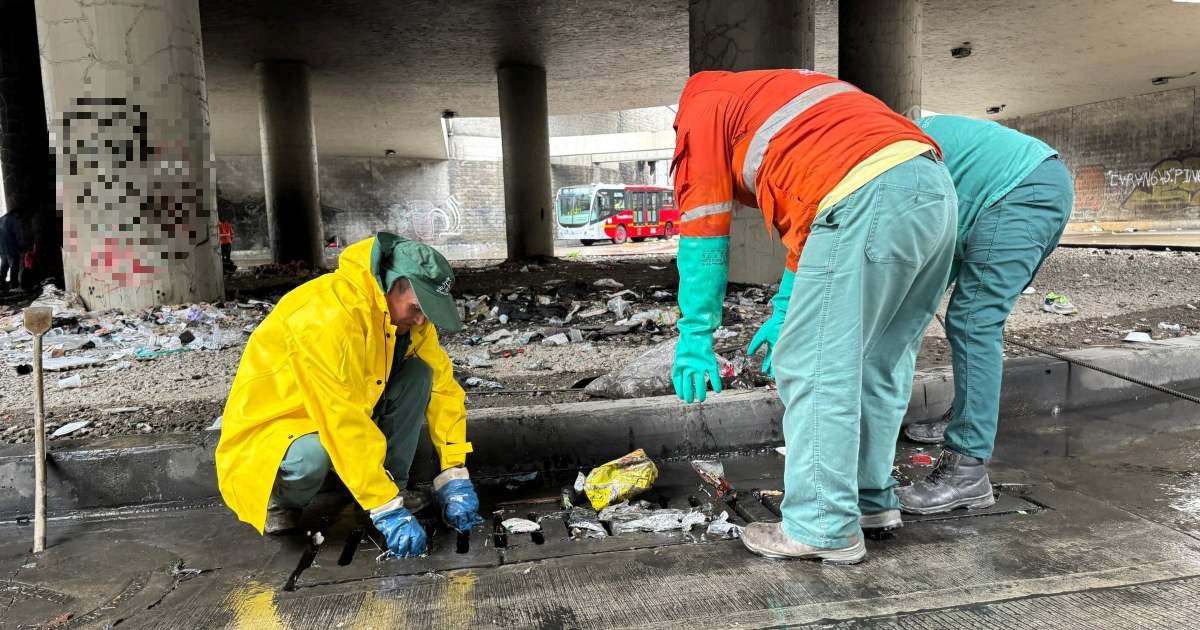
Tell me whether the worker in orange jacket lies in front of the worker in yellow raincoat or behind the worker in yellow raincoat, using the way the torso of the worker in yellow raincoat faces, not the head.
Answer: in front

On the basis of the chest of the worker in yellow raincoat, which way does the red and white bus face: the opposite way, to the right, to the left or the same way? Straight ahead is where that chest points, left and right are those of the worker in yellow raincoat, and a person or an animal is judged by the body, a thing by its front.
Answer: to the right

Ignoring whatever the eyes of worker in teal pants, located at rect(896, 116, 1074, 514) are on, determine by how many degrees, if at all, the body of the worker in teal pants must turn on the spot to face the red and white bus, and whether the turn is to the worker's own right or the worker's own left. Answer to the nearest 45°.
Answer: approximately 45° to the worker's own right

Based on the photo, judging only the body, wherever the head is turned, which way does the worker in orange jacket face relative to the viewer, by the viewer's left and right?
facing away from the viewer and to the left of the viewer

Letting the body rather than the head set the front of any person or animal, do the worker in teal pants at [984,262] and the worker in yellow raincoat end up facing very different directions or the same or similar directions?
very different directions

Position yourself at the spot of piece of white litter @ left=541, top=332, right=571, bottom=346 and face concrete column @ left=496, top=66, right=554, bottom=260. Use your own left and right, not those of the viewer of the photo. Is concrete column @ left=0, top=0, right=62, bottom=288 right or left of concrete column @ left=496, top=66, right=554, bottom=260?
left

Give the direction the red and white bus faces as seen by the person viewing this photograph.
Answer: facing the viewer and to the left of the viewer

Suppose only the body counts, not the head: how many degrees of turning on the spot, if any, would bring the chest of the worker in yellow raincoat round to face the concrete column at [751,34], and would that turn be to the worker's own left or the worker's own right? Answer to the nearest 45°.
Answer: approximately 90° to the worker's own left

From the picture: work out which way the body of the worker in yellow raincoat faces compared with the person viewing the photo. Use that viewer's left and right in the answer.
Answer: facing the viewer and to the right of the viewer

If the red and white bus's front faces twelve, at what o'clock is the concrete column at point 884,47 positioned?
The concrete column is roughly at 10 o'clock from the red and white bus.

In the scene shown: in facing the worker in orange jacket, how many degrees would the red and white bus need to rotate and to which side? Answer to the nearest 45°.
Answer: approximately 45° to its left
